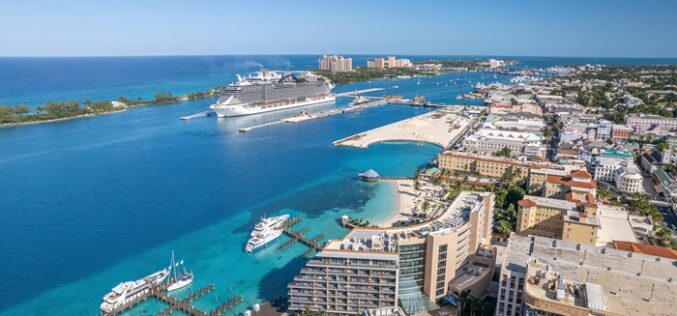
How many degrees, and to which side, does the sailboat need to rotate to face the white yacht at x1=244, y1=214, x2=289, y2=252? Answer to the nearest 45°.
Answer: approximately 180°

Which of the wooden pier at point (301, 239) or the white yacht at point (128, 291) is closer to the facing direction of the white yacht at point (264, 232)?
the wooden pier

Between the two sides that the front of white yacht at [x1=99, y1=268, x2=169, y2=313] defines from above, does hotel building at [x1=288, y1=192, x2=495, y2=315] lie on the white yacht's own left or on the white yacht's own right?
on the white yacht's own right

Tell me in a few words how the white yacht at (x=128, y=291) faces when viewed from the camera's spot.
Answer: facing away from the viewer and to the right of the viewer

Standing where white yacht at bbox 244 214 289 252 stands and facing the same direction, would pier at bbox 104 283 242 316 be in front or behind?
behind
